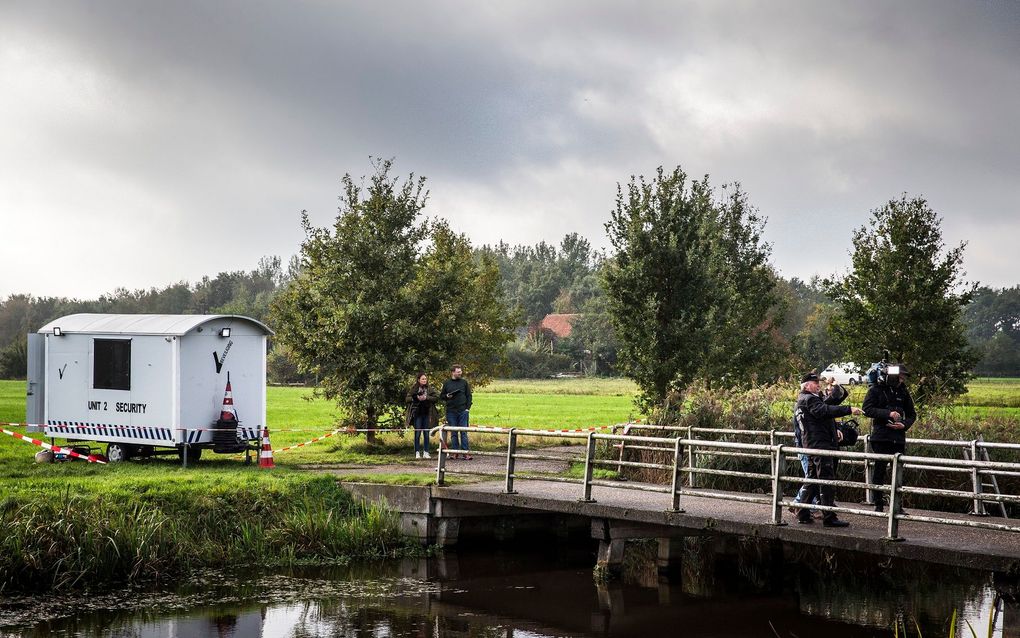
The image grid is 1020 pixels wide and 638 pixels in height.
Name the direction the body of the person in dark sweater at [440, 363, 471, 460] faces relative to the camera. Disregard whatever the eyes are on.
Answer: toward the camera

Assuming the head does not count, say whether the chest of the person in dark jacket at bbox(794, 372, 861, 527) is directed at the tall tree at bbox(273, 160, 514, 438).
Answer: no

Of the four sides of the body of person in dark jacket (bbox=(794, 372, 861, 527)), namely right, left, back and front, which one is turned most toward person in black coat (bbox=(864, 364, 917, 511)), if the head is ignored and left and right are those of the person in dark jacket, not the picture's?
front

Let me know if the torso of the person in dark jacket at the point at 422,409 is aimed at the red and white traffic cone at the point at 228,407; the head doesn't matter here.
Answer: no

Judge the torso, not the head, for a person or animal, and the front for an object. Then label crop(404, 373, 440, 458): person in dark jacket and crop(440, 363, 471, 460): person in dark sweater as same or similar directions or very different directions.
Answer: same or similar directions

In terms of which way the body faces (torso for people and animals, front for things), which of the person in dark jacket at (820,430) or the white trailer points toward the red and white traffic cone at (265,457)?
the white trailer

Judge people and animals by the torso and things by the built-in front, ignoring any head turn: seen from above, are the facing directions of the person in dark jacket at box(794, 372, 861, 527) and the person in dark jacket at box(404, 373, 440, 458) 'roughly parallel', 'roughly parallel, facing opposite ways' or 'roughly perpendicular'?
roughly perpendicular

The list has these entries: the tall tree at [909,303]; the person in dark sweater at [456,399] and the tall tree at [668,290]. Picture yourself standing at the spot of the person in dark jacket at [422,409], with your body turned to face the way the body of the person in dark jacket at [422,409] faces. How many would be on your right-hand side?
0

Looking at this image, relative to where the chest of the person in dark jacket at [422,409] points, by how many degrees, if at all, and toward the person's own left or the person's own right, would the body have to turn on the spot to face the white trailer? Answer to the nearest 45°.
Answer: approximately 90° to the person's own right

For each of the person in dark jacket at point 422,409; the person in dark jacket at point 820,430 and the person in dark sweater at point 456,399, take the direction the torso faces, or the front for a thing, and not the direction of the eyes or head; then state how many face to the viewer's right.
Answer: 1

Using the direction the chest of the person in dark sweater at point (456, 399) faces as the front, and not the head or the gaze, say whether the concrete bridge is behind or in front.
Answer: in front

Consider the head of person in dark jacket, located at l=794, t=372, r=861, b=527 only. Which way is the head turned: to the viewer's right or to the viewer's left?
to the viewer's right

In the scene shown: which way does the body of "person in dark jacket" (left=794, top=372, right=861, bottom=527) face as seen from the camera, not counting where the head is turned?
to the viewer's right

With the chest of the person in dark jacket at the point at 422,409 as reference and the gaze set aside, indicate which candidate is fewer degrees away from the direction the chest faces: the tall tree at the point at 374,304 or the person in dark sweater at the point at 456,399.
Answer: the person in dark sweater

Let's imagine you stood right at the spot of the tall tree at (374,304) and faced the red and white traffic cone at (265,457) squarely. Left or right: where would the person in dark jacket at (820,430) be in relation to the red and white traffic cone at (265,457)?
left

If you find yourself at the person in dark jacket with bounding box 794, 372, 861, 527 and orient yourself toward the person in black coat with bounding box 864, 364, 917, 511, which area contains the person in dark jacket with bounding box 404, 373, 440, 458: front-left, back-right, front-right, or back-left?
front-left

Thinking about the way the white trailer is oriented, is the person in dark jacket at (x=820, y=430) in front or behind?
in front
